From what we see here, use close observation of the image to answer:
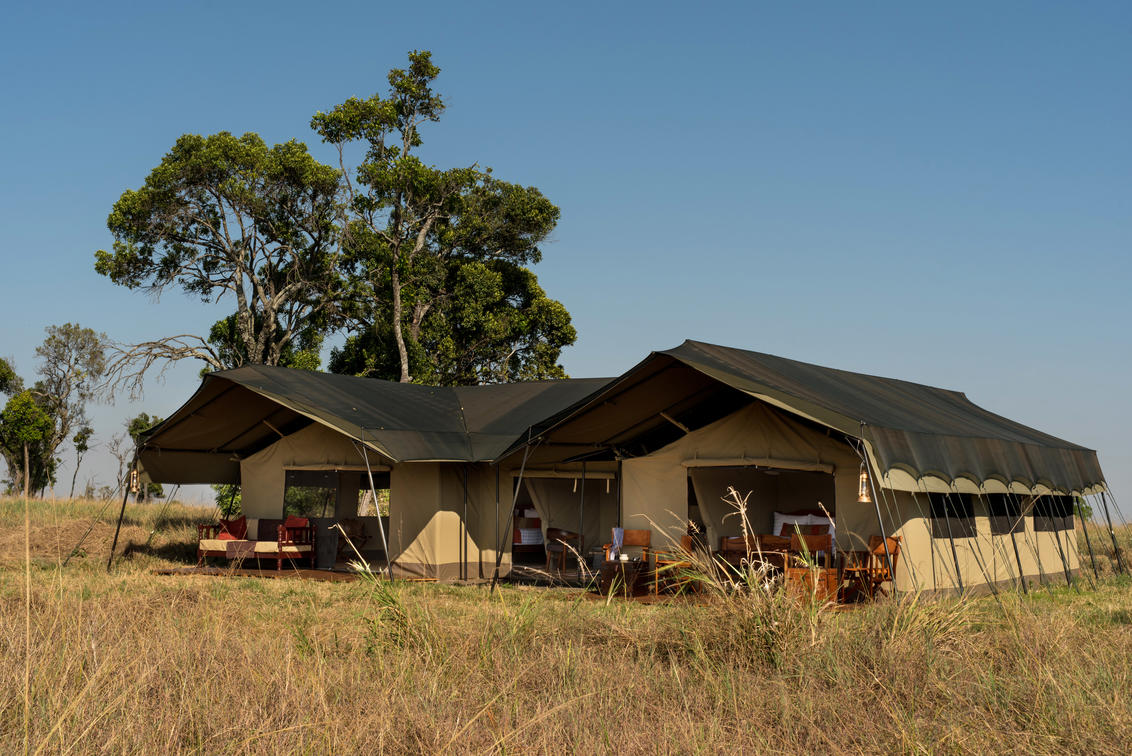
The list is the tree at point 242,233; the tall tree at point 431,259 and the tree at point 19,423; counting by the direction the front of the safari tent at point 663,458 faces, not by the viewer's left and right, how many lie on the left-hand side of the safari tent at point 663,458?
0

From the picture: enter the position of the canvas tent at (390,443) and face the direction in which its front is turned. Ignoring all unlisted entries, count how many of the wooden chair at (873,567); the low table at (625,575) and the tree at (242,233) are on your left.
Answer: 2

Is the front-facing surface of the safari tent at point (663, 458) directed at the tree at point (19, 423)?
no

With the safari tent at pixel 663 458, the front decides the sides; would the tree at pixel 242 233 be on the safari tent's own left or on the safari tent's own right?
on the safari tent's own right

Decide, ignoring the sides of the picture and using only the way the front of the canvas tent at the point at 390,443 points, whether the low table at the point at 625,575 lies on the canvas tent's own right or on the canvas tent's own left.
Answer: on the canvas tent's own left

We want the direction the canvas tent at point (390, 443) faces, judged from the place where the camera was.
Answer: facing the viewer and to the left of the viewer
